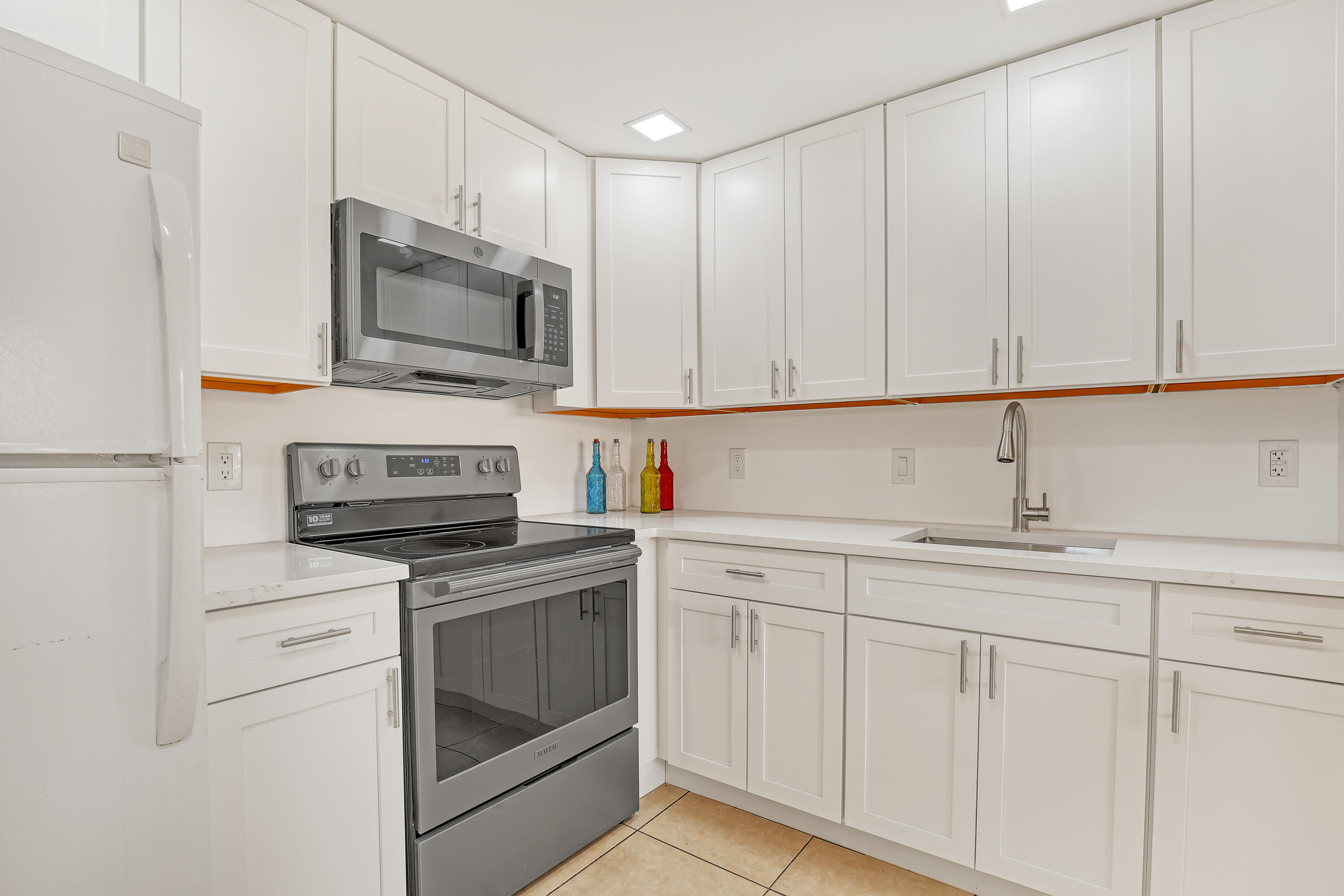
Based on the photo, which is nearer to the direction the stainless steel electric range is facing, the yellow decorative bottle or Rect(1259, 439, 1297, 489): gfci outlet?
the gfci outlet

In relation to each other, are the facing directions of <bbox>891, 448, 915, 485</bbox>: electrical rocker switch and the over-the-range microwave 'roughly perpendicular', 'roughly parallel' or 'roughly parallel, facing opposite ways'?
roughly perpendicular

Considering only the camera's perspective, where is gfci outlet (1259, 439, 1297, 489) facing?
facing the viewer

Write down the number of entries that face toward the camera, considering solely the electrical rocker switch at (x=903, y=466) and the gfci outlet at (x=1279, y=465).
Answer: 2

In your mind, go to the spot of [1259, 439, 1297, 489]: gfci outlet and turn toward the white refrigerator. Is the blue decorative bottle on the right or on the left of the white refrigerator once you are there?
right

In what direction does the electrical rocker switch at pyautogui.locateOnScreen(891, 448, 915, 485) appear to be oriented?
toward the camera

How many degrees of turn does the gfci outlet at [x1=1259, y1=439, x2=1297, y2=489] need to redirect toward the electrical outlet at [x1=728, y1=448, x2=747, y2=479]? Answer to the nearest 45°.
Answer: approximately 90° to its right

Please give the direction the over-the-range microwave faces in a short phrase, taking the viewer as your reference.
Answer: facing the viewer and to the right of the viewer

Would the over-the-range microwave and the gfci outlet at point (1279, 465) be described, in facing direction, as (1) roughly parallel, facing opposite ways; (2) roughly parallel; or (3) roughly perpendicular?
roughly perpendicular

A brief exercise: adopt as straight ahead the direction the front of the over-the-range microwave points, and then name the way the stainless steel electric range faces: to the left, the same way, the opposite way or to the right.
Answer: the same way
